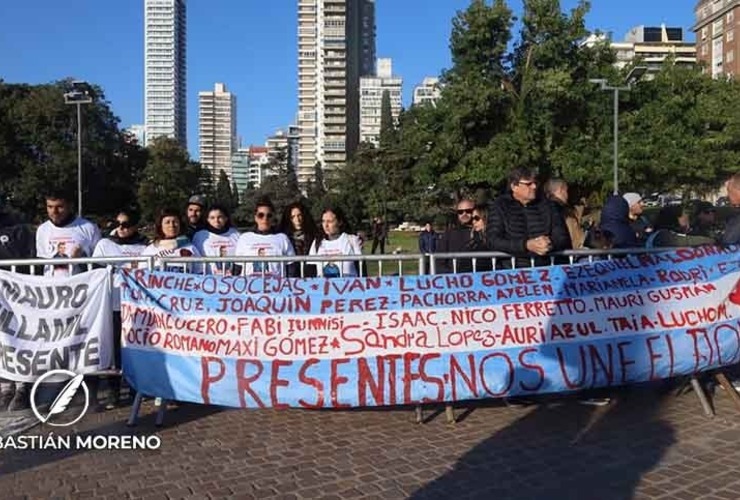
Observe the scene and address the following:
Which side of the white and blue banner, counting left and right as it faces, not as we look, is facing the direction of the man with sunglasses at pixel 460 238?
back

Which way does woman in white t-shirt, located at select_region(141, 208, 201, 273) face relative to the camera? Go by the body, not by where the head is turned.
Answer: toward the camera

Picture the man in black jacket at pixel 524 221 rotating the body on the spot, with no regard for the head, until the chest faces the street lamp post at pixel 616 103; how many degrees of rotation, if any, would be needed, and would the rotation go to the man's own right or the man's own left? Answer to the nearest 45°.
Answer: approximately 180°

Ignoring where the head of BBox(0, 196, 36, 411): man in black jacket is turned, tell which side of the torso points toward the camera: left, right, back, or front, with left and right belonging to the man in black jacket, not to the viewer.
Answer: front

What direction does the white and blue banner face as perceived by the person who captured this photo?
facing the viewer

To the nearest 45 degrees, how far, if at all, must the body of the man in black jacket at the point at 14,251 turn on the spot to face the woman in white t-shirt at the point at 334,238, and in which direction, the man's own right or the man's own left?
approximately 90° to the man's own left

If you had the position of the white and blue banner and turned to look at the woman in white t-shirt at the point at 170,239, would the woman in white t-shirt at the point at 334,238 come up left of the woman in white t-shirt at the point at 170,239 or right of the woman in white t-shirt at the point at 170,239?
right
